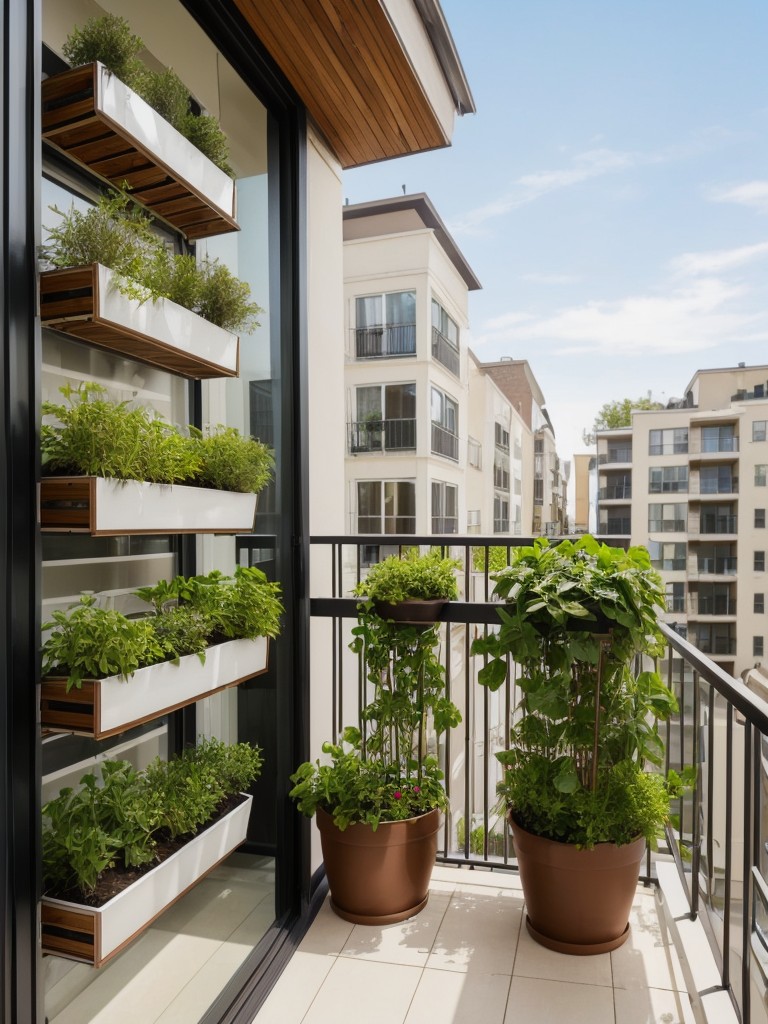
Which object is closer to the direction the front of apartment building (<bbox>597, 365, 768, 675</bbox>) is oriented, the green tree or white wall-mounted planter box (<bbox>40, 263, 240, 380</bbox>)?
the white wall-mounted planter box

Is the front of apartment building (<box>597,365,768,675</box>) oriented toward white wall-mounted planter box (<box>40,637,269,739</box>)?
yes

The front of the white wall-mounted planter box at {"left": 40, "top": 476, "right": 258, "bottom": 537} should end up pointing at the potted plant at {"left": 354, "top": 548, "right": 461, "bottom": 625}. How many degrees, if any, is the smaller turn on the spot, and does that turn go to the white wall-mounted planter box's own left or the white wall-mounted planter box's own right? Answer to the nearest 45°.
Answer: approximately 90° to the white wall-mounted planter box's own left

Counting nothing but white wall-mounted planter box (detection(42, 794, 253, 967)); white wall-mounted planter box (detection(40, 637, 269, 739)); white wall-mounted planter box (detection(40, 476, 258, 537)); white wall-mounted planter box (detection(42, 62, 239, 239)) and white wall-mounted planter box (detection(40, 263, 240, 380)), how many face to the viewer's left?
0

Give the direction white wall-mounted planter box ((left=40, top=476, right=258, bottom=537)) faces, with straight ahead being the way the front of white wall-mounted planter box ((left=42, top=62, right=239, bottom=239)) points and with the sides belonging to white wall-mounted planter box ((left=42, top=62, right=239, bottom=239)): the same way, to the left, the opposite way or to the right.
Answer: the same way

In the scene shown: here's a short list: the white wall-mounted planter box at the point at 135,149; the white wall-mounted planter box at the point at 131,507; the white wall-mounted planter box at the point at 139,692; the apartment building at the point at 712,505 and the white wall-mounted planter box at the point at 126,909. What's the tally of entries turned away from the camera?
0

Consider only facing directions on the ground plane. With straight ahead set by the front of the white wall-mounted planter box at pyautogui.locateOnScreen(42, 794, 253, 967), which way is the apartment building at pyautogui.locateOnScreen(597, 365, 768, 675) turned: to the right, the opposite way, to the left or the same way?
to the right

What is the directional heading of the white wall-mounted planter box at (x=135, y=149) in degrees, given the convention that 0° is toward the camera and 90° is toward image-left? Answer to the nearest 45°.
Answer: approximately 315°

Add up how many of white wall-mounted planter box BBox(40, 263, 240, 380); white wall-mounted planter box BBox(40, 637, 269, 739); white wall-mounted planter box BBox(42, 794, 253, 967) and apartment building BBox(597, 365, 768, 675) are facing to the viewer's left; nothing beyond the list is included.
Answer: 0

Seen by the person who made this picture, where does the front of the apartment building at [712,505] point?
facing the viewer

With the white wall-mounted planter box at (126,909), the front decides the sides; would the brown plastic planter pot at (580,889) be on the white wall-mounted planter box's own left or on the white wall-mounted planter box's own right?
on the white wall-mounted planter box's own left

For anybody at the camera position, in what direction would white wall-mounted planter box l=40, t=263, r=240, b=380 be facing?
facing the viewer and to the right of the viewer

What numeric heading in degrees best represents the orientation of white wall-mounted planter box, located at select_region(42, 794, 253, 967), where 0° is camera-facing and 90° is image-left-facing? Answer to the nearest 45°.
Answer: approximately 315°

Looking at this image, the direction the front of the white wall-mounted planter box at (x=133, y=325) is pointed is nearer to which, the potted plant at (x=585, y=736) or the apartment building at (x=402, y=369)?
the potted plant
